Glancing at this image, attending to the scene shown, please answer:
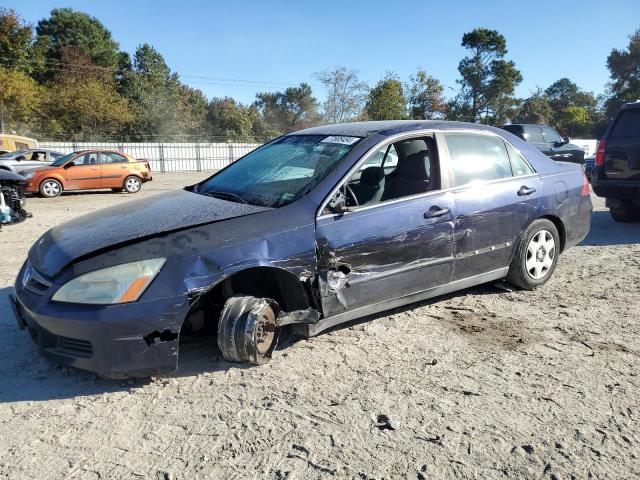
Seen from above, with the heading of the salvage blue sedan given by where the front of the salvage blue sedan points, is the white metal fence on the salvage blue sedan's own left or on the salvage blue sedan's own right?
on the salvage blue sedan's own right

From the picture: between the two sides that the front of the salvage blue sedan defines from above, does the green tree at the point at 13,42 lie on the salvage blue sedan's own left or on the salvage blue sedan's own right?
on the salvage blue sedan's own right

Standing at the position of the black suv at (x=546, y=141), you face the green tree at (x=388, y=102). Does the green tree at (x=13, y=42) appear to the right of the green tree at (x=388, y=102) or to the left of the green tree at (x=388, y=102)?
left

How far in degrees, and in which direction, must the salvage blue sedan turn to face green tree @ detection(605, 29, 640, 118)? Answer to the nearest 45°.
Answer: approximately 180°

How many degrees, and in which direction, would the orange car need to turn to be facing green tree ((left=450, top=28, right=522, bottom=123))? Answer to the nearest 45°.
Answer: approximately 135° to its right

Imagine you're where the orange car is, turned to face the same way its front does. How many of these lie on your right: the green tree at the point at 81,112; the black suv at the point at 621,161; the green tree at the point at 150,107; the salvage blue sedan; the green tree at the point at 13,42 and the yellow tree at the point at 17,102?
4

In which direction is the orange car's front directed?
to the viewer's left

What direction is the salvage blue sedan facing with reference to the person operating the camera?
facing the viewer and to the left of the viewer

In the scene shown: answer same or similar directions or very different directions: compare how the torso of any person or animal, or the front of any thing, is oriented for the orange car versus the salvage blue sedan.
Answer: same or similar directions
